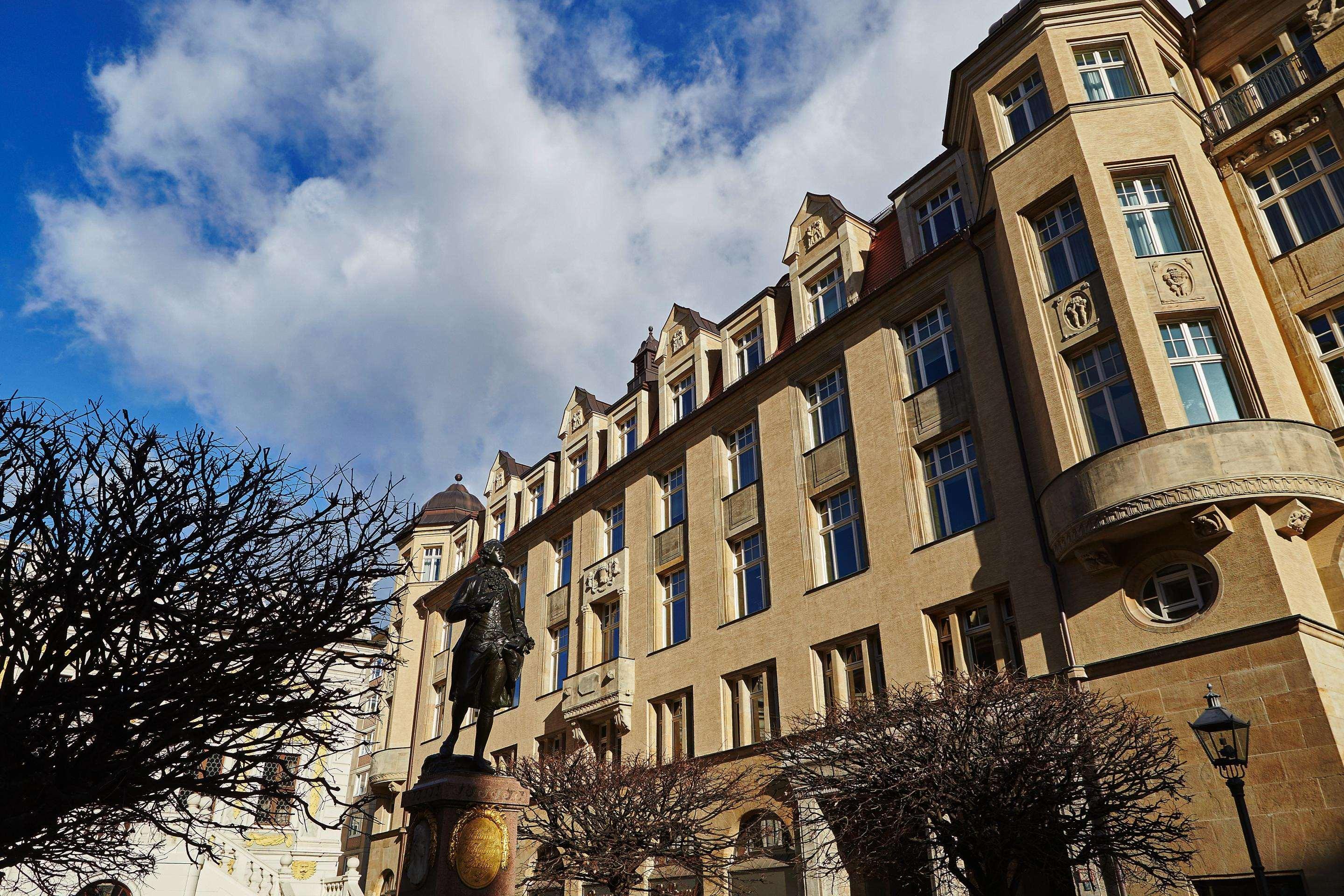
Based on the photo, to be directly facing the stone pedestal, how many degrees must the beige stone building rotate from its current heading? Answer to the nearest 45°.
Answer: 0° — it already faces it

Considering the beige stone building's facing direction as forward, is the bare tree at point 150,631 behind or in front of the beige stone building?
in front

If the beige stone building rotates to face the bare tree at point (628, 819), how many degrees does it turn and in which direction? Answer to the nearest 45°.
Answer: approximately 45° to its right

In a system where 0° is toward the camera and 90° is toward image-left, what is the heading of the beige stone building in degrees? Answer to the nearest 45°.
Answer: approximately 45°
